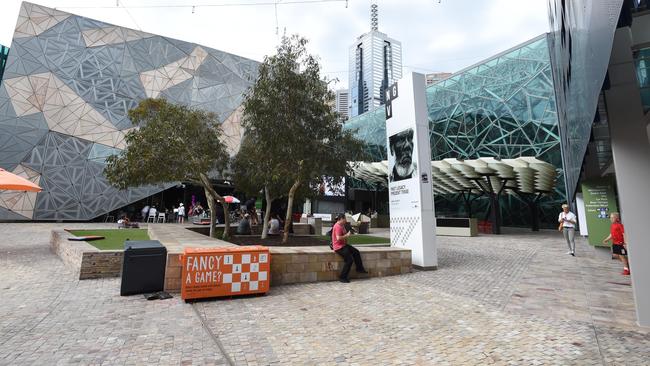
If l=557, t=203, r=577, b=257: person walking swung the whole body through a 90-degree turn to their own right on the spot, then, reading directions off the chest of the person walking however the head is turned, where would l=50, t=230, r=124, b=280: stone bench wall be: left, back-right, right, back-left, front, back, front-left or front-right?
front-left

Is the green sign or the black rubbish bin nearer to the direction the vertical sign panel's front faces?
the black rubbish bin

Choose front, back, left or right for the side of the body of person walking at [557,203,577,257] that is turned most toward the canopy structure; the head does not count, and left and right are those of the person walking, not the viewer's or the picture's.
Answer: back

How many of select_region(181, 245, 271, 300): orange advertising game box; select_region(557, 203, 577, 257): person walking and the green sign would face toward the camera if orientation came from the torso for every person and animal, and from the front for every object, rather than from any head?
3

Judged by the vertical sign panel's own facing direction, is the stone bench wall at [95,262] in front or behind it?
in front

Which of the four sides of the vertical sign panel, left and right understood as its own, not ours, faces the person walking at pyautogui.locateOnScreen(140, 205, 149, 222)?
right

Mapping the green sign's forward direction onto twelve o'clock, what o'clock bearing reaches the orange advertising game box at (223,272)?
The orange advertising game box is roughly at 1 o'clock from the green sign.

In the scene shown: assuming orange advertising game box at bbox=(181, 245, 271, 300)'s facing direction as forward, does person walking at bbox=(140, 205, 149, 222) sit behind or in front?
behind

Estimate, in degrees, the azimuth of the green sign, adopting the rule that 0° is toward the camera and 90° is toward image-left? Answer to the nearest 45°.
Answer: approximately 0°

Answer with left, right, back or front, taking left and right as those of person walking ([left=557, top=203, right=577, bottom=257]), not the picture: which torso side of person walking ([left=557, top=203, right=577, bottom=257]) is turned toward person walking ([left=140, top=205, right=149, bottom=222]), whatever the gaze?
right

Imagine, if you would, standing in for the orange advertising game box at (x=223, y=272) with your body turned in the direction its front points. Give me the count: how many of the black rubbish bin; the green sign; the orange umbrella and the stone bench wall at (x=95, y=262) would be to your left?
1
